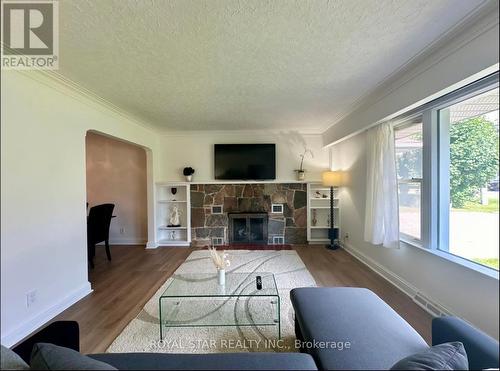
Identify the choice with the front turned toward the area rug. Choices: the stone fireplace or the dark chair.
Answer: the stone fireplace

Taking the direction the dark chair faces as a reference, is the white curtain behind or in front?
behind

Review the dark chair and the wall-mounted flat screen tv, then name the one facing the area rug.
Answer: the wall-mounted flat screen tv

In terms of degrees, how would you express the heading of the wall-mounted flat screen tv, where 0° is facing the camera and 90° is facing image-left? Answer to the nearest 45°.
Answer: approximately 0°

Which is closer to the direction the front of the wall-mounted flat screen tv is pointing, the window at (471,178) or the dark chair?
the window
